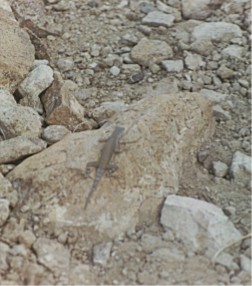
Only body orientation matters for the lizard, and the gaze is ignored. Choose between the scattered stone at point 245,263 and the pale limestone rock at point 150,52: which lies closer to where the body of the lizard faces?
the pale limestone rock

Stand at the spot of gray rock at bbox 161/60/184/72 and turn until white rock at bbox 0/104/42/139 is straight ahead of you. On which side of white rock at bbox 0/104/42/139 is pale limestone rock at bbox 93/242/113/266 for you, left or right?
left

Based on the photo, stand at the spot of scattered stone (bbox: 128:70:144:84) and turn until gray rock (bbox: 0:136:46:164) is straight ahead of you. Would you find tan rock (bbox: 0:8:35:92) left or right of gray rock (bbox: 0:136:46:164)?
right

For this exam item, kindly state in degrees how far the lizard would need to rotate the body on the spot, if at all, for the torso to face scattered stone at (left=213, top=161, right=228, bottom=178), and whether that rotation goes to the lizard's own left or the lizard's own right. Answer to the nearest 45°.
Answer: approximately 45° to the lizard's own right

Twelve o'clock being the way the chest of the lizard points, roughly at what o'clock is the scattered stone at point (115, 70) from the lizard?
The scattered stone is roughly at 11 o'clock from the lizard.

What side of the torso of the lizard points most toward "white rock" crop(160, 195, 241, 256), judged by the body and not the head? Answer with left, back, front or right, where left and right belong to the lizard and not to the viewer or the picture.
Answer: right

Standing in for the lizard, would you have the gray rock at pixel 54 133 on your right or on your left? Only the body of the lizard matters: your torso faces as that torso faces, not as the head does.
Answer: on your left

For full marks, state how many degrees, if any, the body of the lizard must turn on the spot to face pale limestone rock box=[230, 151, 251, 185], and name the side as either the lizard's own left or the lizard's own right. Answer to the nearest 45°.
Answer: approximately 45° to the lizard's own right

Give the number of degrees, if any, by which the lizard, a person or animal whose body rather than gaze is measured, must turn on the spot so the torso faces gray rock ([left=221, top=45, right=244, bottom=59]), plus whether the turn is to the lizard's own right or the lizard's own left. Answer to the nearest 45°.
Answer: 0° — it already faces it

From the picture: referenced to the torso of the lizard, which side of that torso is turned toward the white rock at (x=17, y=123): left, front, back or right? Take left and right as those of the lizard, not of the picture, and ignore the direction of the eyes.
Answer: left

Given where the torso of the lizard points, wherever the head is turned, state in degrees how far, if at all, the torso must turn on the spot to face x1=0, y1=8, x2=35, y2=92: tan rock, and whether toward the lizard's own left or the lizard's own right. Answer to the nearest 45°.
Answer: approximately 45° to the lizard's own left

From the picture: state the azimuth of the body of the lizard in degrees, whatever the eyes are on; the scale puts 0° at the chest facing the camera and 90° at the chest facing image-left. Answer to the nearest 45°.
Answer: approximately 225°
